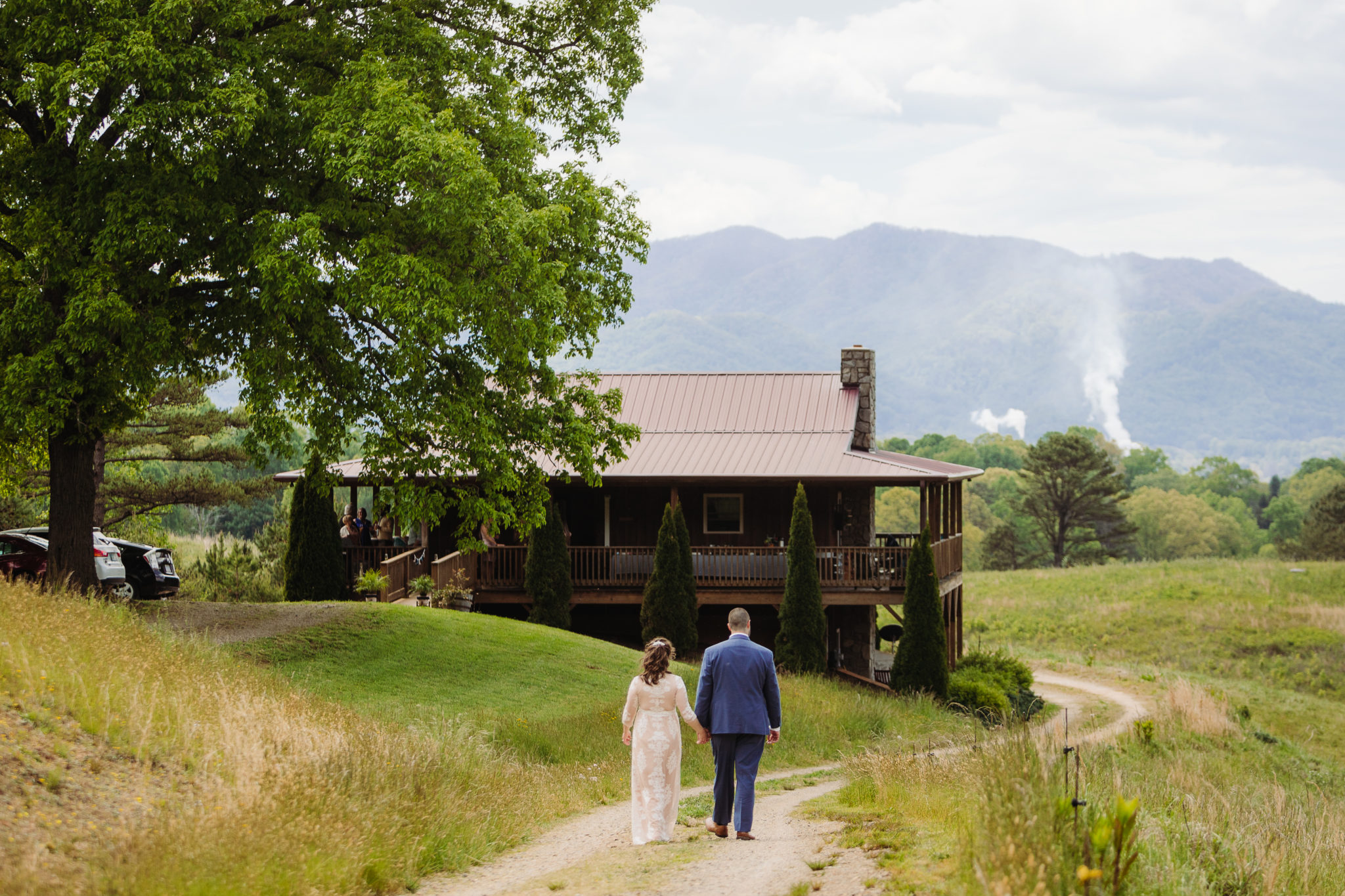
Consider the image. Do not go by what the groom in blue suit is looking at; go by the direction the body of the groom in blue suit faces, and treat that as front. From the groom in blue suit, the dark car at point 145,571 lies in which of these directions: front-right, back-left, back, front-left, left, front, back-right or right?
front-left

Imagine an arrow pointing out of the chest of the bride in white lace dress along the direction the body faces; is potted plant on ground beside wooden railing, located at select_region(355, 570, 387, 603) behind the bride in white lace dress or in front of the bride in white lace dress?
in front

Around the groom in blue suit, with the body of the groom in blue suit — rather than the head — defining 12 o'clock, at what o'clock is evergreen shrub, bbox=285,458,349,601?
The evergreen shrub is roughly at 11 o'clock from the groom in blue suit.

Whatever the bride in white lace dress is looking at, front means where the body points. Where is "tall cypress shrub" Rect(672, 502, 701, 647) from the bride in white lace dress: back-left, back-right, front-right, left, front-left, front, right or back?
front

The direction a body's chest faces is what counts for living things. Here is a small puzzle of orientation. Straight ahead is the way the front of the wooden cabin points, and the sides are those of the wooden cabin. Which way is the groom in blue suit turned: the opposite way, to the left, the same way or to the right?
the opposite way

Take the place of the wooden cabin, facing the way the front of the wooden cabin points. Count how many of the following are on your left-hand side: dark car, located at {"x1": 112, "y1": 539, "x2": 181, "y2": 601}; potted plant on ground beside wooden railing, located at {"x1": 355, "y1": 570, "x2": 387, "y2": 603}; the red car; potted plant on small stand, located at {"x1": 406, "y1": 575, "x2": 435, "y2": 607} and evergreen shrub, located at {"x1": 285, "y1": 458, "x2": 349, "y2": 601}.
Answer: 0

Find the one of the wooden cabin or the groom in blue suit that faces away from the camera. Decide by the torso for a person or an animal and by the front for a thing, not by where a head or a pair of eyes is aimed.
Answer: the groom in blue suit

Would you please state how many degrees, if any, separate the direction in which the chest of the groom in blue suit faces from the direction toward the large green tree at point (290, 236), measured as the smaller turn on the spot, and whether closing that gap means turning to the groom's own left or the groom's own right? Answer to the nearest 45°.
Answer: approximately 45° to the groom's own left

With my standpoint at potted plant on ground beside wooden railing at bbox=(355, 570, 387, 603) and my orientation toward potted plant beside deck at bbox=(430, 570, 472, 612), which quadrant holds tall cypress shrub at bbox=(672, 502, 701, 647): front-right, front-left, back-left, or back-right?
front-right

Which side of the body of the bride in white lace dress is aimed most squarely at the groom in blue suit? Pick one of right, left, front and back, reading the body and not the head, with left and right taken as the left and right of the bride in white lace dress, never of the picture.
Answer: right

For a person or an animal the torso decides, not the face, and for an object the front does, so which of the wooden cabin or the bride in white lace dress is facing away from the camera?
the bride in white lace dress

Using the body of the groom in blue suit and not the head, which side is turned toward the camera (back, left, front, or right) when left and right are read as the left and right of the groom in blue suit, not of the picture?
back

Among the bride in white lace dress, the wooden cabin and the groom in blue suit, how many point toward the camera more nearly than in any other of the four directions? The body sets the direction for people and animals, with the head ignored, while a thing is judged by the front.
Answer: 1

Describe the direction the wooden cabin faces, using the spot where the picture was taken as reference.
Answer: facing the viewer

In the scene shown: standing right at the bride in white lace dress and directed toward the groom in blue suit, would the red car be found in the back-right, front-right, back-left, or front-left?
back-left

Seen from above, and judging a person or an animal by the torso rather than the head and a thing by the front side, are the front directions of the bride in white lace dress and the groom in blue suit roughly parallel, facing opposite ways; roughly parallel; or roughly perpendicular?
roughly parallel

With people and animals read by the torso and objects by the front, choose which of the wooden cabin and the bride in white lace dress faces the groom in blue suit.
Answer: the wooden cabin

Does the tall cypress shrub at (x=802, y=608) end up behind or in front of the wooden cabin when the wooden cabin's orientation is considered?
in front

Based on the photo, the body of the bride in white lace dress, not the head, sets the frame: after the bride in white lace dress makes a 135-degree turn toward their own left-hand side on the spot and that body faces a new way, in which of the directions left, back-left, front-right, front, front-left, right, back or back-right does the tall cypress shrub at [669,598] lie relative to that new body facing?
back-right

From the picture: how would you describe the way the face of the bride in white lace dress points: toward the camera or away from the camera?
away from the camera

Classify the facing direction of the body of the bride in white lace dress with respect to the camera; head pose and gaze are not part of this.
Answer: away from the camera
